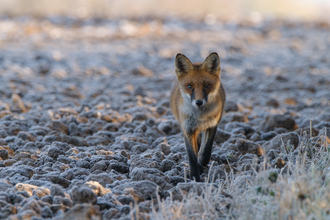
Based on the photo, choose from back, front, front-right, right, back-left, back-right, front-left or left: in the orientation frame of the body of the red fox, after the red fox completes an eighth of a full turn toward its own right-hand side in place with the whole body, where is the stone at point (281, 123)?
back

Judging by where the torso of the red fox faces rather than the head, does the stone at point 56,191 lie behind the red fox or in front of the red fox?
in front

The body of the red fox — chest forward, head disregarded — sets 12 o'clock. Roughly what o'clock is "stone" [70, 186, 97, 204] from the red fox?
The stone is roughly at 1 o'clock from the red fox.

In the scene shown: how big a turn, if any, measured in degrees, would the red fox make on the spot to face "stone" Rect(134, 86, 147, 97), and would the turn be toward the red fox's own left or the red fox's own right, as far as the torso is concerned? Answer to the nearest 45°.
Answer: approximately 180°

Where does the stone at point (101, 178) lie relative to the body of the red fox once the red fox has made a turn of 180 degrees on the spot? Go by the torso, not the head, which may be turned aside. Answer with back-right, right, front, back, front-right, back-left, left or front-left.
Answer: back-left

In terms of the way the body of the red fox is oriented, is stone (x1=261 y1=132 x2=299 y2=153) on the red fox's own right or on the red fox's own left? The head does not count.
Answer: on the red fox's own left

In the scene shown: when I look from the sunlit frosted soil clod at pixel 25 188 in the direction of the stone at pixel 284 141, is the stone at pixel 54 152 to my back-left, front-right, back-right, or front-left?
front-left

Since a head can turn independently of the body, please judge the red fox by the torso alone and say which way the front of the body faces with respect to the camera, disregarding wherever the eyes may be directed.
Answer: toward the camera

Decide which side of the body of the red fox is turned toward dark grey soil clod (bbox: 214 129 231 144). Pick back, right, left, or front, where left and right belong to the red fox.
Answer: back

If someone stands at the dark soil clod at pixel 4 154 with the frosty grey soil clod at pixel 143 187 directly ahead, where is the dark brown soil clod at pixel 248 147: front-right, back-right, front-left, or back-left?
front-left

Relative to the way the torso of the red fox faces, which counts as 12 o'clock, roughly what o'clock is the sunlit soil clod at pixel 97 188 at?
The sunlit soil clod is roughly at 1 o'clock from the red fox.

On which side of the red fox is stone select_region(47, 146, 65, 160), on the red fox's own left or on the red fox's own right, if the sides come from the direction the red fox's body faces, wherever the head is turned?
on the red fox's own right
